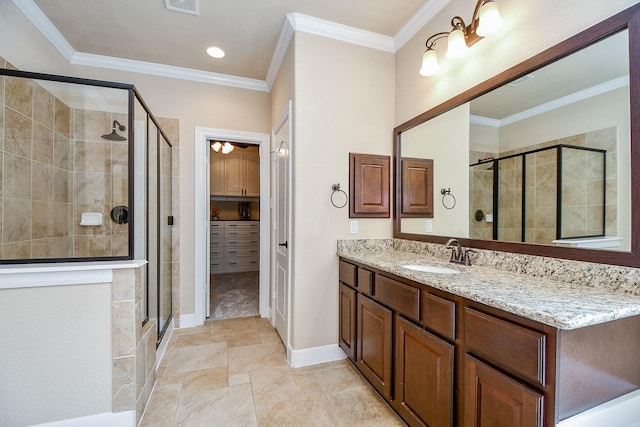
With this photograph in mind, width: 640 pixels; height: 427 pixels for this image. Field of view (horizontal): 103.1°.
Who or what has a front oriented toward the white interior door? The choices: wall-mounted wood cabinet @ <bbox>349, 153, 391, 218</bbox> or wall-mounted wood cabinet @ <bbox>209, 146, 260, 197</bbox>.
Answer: wall-mounted wood cabinet @ <bbox>209, 146, 260, 197</bbox>

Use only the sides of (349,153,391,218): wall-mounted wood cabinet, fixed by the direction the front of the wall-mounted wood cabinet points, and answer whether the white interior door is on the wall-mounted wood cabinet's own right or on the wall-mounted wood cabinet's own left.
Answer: on the wall-mounted wood cabinet's own right

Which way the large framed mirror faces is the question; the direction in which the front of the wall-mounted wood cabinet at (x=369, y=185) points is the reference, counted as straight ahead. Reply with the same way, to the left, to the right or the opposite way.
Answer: to the right

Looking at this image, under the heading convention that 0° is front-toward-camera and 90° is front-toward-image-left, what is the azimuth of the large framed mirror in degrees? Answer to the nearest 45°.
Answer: approximately 45°

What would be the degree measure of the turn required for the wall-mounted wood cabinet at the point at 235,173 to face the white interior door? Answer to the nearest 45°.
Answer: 0° — it already faces it

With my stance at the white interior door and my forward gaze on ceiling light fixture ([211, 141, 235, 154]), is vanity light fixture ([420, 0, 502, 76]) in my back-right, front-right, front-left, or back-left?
back-right

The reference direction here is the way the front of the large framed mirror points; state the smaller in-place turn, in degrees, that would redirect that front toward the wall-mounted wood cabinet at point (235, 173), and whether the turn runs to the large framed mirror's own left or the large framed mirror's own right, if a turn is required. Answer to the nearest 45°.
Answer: approximately 45° to the large framed mirror's own right

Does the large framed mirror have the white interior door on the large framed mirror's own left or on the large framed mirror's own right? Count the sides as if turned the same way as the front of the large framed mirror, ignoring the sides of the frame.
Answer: on the large framed mirror's own right

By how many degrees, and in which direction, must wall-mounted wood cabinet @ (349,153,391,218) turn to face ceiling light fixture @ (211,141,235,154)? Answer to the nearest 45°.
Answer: approximately 135° to its right

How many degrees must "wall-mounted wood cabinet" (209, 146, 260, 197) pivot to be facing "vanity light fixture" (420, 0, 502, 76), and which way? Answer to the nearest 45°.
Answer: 0° — it already faces it

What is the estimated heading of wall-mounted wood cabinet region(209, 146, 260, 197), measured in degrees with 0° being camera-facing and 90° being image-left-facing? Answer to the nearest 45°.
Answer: approximately 0°
